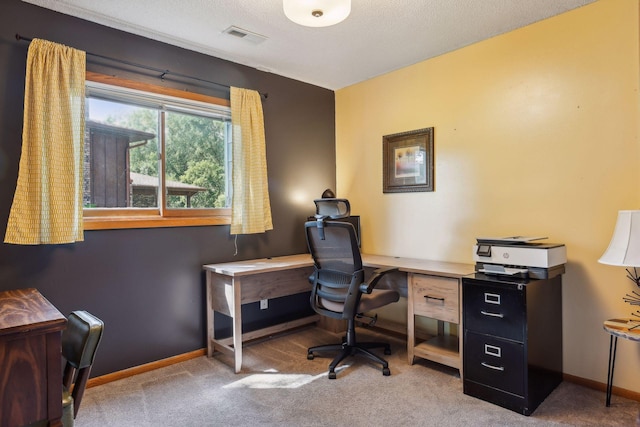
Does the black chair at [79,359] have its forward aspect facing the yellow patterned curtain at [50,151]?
no

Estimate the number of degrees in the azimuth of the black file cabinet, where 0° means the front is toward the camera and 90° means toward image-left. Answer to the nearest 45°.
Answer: approximately 45°

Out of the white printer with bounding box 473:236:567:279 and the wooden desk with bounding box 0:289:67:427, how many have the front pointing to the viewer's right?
1

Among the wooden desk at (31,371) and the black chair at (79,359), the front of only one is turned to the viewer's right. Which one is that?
the wooden desk

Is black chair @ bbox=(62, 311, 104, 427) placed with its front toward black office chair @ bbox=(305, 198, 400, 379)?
no

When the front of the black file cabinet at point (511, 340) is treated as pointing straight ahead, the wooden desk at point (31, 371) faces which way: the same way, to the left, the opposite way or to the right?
the opposite way

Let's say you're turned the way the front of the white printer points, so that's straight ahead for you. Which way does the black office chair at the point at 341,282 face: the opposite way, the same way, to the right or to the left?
the opposite way

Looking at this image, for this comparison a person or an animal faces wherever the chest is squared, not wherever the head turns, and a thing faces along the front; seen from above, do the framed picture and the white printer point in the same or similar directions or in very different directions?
same or similar directions

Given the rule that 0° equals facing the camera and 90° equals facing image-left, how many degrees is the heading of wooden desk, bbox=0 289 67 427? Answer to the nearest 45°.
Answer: approximately 270°

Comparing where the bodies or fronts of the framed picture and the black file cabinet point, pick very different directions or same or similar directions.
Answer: same or similar directions

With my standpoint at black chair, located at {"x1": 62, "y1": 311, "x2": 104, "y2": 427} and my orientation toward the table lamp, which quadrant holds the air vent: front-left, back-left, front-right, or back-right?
front-left

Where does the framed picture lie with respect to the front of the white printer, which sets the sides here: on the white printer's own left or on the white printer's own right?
on the white printer's own right

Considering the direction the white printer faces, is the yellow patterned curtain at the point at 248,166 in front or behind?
in front

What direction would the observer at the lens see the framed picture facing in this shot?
facing the viewer and to the left of the viewer
